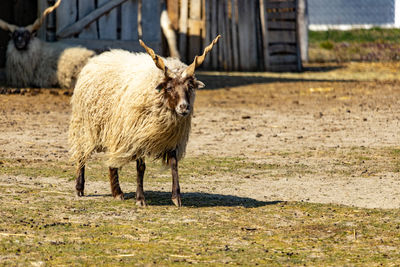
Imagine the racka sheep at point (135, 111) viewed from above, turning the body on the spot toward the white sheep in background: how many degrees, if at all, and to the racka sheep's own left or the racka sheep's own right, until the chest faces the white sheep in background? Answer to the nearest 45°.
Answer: approximately 135° to the racka sheep's own left

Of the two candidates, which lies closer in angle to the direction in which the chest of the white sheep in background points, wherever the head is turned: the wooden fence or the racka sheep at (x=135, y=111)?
the racka sheep

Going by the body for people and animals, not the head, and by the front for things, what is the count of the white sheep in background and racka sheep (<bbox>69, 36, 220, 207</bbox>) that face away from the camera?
0

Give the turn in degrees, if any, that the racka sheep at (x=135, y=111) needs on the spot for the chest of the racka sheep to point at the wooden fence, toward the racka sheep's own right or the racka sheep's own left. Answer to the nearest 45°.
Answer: approximately 135° to the racka sheep's own left

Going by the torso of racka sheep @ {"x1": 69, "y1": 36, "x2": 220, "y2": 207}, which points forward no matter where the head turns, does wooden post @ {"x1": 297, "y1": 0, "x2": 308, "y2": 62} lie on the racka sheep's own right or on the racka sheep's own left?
on the racka sheep's own left

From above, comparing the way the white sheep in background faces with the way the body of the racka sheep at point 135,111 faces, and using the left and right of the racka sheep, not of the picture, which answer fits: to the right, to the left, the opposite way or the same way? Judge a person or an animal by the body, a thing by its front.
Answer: to the right

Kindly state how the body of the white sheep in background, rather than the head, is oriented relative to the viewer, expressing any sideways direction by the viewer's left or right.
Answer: facing the viewer and to the left of the viewer

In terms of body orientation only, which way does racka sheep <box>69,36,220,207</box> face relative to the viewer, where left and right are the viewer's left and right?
facing the viewer and to the right of the viewer

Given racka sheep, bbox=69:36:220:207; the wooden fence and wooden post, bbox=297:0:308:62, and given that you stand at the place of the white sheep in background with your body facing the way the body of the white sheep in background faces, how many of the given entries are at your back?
2

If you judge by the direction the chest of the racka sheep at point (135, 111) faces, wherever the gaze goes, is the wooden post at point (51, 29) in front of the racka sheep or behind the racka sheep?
behind

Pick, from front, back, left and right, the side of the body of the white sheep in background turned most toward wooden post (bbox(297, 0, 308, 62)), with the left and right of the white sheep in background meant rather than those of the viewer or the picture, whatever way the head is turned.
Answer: back
